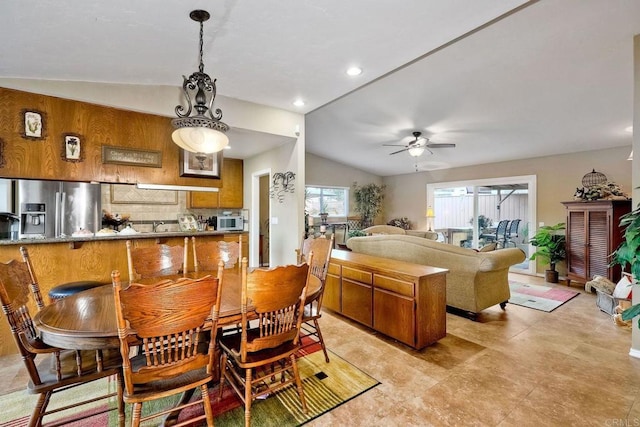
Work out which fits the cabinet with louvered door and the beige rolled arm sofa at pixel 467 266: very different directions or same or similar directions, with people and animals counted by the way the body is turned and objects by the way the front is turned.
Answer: very different directions

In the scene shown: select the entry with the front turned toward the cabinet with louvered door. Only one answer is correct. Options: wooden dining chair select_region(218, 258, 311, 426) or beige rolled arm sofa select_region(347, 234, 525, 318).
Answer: the beige rolled arm sofa

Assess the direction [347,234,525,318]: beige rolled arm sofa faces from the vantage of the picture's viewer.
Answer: facing away from the viewer and to the right of the viewer

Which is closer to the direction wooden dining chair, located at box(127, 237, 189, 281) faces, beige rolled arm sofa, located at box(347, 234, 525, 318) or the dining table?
the dining table

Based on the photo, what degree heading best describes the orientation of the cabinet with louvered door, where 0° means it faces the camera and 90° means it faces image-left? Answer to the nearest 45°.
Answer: approximately 45°

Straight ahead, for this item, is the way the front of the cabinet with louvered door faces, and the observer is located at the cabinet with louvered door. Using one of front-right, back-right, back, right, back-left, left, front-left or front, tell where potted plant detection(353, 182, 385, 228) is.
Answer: front-right

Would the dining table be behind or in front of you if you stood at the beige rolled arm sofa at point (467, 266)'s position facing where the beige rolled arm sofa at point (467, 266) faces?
behind

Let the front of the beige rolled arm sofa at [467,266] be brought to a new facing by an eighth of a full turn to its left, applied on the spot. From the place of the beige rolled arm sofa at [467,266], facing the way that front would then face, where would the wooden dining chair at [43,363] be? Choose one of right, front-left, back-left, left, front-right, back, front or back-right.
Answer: back-left

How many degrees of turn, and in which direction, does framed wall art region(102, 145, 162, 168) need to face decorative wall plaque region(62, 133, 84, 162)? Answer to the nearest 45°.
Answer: approximately 135° to its right

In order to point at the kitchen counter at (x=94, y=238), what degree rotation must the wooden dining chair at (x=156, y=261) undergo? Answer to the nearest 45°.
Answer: approximately 135° to its right

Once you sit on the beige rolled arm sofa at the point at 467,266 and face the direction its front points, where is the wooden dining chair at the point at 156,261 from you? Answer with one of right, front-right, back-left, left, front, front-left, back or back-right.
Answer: back
